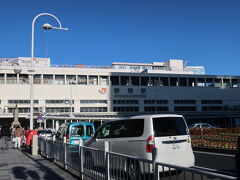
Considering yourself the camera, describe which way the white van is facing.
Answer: facing away from the viewer and to the left of the viewer

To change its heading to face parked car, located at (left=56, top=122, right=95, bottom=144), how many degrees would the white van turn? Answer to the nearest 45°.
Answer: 0° — it already faces it
